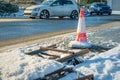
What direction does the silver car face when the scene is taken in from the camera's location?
facing the viewer and to the left of the viewer
